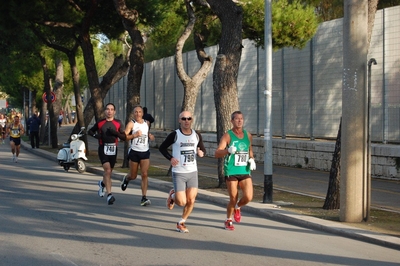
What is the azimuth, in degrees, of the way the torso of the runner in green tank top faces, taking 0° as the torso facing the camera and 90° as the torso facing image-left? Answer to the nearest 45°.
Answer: approximately 315°

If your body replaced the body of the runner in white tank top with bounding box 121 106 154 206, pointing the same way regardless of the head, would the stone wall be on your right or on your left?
on your left

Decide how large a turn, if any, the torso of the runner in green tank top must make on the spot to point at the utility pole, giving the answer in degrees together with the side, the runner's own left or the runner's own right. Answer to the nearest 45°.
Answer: approximately 45° to the runner's own left

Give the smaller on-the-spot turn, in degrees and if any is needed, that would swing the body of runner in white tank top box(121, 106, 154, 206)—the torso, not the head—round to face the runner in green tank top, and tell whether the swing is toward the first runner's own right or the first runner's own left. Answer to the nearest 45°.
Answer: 0° — they already face them

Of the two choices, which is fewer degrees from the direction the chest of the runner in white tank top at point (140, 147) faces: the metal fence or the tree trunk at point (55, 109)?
the metal fence

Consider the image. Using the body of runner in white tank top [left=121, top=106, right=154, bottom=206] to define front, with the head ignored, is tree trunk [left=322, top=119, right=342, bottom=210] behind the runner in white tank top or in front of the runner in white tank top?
in front

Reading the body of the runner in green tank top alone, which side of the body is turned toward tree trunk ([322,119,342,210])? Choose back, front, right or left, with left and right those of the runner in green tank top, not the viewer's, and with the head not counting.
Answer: left

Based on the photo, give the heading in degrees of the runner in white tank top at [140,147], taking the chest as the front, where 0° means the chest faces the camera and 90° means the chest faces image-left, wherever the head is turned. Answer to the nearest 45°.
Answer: approximately 315°

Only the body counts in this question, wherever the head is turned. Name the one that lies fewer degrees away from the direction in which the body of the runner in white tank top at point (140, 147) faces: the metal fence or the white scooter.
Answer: the metal fence

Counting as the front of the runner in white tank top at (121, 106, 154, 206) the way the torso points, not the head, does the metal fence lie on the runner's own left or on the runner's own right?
on the runner's own left

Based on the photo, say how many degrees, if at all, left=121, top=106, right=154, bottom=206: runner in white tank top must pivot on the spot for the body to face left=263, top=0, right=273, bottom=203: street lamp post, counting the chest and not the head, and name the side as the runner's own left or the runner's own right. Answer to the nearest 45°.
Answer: approximately 45° to the runner's own left
